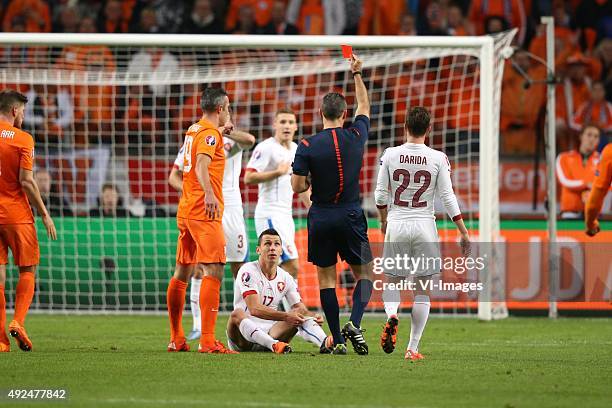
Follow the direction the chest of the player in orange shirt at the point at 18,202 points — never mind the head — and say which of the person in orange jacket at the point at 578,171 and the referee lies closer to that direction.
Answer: the person in orange jacket

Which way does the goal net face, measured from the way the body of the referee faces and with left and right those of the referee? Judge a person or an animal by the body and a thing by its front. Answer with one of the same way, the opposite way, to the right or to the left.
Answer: the opposite way

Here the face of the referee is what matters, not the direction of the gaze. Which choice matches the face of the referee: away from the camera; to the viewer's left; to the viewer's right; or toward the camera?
away from the camera

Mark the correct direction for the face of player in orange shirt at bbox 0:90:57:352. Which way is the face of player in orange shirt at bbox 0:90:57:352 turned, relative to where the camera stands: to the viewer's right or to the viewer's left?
to the viewer's right

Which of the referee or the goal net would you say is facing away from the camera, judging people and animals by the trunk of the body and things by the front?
the referee

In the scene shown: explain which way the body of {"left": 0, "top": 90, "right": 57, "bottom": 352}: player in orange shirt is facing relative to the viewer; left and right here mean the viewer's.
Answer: facing away from the viewer and to the right of the viewer

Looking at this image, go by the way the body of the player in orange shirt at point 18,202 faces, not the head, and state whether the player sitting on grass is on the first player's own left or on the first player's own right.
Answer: on the first player's own right

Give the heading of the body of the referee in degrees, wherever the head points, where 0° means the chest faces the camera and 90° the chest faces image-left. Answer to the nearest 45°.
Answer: approximately 180°
